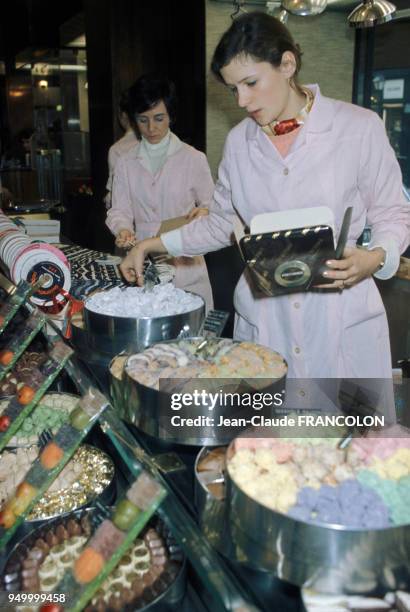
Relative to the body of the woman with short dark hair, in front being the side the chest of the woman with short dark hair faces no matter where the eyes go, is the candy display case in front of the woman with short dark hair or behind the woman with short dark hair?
in front

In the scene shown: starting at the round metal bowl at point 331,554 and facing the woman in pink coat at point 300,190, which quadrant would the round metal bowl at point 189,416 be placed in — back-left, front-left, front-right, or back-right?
front-left

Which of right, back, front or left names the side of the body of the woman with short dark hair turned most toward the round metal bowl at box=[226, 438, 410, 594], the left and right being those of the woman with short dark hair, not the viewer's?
front

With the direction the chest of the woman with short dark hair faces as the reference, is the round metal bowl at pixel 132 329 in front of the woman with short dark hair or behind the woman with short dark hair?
in front

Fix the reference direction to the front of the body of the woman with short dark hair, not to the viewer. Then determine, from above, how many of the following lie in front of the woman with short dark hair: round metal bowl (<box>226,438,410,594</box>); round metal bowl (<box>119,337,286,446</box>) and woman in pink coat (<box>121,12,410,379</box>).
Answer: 3

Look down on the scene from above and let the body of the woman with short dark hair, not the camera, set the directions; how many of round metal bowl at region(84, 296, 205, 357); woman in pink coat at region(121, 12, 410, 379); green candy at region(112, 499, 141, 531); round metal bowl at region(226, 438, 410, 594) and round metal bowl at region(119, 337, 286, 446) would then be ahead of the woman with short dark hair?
5

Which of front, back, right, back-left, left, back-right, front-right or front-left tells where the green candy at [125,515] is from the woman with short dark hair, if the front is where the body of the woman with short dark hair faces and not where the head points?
front

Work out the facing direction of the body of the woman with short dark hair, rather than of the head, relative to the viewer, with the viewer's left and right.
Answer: facing the viewer

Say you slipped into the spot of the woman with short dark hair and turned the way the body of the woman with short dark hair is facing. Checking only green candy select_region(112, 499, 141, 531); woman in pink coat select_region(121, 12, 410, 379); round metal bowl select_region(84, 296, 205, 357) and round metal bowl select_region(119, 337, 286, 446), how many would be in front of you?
4

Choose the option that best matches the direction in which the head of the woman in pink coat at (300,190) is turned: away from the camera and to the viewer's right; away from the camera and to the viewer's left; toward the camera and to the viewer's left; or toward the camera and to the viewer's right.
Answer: toward the camera and to the viewer's left

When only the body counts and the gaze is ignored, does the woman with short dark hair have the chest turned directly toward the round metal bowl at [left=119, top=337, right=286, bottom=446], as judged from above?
yes
